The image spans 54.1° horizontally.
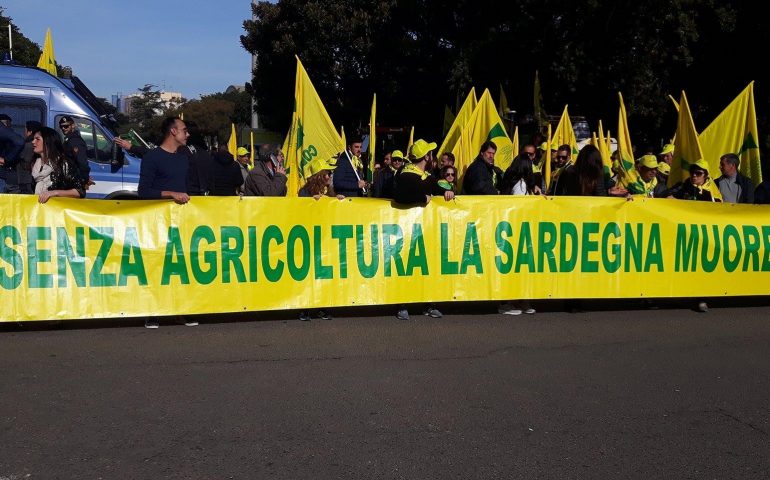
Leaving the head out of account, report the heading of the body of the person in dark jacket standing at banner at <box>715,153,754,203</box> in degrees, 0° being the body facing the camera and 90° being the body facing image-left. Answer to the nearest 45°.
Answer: approximately 45°

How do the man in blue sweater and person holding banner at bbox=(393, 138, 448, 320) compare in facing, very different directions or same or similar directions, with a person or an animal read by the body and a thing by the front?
same or similar directions

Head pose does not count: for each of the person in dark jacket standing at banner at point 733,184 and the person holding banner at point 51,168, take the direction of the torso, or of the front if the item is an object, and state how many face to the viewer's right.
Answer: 0

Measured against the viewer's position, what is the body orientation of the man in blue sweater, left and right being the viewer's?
facing the viewer and to the right of the viewer

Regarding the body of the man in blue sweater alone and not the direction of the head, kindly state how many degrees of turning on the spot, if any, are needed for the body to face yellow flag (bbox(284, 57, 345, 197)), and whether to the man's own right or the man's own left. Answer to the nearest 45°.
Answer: approximately 90° to the man's own left

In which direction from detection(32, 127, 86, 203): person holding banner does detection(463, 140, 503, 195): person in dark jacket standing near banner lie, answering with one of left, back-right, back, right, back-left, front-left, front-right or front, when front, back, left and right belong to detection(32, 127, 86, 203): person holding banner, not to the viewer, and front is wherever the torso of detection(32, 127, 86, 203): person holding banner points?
back-left

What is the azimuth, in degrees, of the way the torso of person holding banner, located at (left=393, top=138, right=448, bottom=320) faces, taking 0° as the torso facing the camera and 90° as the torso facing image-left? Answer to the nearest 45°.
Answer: approximately 315°

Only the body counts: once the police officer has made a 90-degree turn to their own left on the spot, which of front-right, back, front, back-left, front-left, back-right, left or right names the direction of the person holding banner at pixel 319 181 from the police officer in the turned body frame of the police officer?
front

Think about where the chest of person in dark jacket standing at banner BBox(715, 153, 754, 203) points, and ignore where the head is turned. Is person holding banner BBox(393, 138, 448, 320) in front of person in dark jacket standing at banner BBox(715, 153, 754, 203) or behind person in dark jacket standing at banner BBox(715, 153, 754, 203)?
in front

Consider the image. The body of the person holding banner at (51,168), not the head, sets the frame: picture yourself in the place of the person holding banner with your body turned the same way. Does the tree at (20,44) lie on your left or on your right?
on your right

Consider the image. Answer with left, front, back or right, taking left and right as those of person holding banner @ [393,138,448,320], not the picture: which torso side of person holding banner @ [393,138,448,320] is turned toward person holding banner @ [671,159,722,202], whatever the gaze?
left

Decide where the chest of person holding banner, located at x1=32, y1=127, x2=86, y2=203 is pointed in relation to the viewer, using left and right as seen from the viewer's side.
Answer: facing the viewer and to the left of the viewer

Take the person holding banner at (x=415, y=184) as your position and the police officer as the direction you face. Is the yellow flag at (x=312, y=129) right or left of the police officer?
right

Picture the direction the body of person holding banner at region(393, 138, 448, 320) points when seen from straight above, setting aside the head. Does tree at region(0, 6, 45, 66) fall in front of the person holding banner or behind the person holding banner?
behind

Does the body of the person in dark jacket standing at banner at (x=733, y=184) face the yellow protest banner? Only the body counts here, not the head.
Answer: yes
